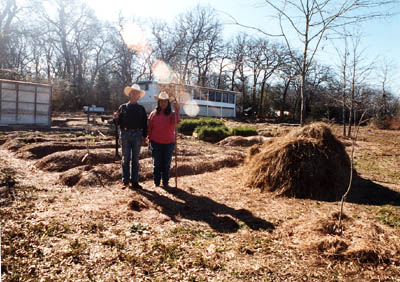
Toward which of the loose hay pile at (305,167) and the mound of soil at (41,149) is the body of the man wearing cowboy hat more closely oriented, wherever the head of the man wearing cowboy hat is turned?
the loose hay pile

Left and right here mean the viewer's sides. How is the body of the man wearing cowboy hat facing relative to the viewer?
facing the viewer

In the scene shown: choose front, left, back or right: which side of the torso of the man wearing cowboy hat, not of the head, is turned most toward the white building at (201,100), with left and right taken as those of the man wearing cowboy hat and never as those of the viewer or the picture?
back

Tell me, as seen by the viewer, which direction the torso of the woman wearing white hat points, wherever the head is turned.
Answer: toward the camera

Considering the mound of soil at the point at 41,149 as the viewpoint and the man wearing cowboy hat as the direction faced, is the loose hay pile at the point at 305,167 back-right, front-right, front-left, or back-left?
front-left

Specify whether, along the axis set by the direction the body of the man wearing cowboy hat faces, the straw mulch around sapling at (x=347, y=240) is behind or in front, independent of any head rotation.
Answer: in front

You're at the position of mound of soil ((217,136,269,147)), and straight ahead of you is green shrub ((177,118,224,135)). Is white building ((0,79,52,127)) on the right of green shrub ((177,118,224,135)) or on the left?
left

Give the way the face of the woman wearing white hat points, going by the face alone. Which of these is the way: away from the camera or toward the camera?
toward the camera

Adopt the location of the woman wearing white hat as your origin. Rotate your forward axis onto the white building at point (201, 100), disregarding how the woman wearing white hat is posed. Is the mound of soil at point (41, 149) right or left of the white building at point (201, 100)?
left

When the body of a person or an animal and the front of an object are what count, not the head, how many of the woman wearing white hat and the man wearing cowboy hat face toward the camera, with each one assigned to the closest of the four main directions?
2

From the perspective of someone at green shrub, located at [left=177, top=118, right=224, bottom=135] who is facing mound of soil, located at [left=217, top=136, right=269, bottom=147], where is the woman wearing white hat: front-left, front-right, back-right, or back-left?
front-right
